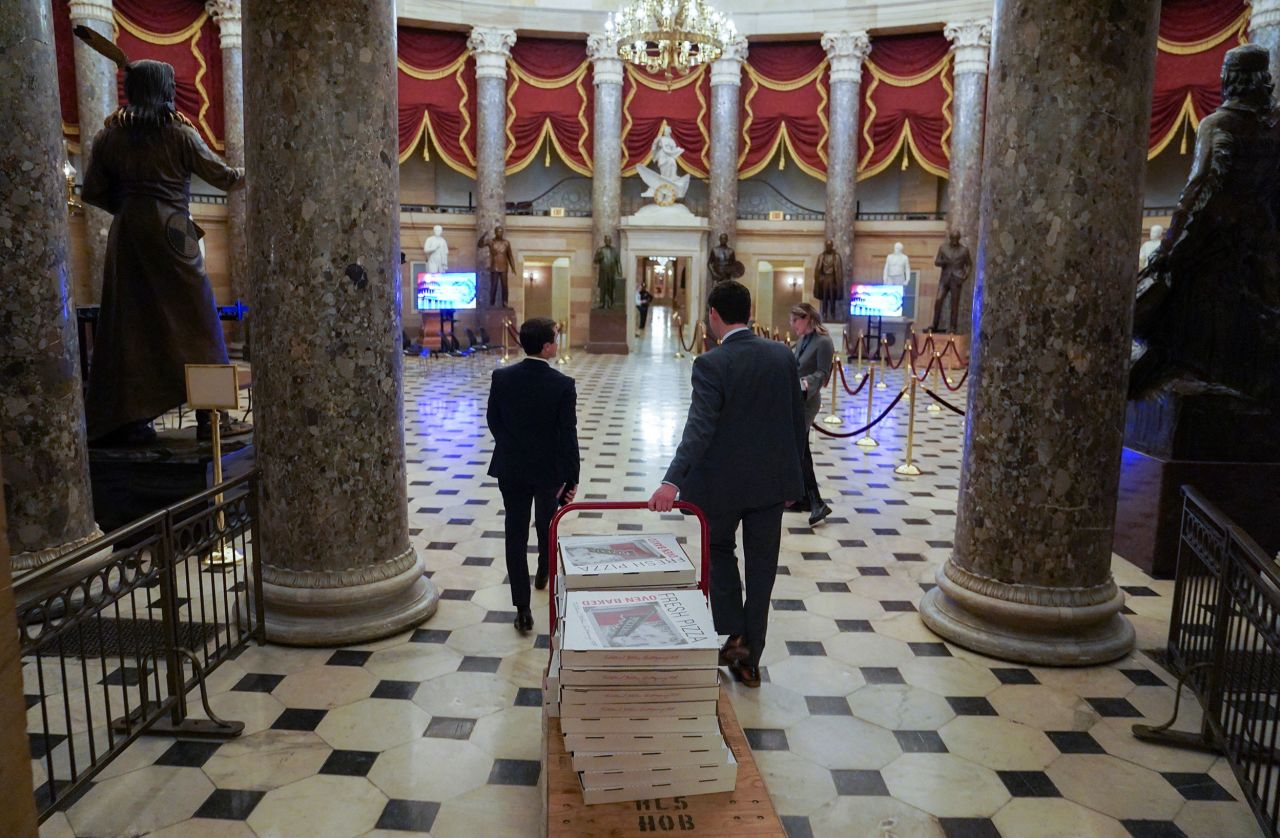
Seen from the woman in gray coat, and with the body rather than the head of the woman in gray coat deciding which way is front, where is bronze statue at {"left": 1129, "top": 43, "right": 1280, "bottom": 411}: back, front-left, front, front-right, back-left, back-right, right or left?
back-left

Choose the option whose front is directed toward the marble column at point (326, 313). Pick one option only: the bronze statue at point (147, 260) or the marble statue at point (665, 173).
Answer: the marble statue

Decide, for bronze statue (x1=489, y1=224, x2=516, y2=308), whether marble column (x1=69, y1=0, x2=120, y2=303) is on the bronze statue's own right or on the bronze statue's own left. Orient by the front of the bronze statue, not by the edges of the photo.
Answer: on the bronze statue's own right

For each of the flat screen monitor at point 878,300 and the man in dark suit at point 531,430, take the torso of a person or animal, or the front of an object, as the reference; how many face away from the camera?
1

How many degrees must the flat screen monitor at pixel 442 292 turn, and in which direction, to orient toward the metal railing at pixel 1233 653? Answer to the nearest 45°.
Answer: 0° — it already faces it

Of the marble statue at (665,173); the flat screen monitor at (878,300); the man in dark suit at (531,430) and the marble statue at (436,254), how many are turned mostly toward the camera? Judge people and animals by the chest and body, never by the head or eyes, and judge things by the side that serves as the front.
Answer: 3

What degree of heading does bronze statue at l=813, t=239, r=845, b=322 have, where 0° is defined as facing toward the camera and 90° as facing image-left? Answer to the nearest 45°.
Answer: approximately 0°

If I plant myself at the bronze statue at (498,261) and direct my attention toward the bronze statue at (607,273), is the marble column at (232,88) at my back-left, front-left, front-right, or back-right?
back-right

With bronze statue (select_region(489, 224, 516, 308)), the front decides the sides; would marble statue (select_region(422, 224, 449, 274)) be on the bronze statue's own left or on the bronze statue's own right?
on the bronze statue's own right

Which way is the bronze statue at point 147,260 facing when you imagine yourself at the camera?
facing away from the viewer and to the right of the viewer

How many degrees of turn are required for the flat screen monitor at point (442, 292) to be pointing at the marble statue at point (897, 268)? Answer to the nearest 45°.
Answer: approximately 90° to its left
